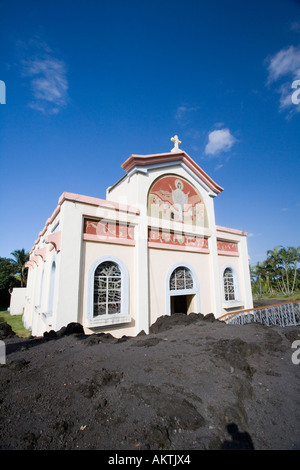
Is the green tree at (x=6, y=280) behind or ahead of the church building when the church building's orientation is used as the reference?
behind

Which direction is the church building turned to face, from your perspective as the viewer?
facing the viewer and to the right of the viewer

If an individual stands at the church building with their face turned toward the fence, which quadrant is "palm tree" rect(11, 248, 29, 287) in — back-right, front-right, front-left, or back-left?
back-left

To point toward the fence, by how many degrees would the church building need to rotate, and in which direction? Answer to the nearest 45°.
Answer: approximately 45° to its left

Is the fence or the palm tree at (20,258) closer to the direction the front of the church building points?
the fence

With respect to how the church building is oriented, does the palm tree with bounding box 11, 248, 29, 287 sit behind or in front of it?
behind
